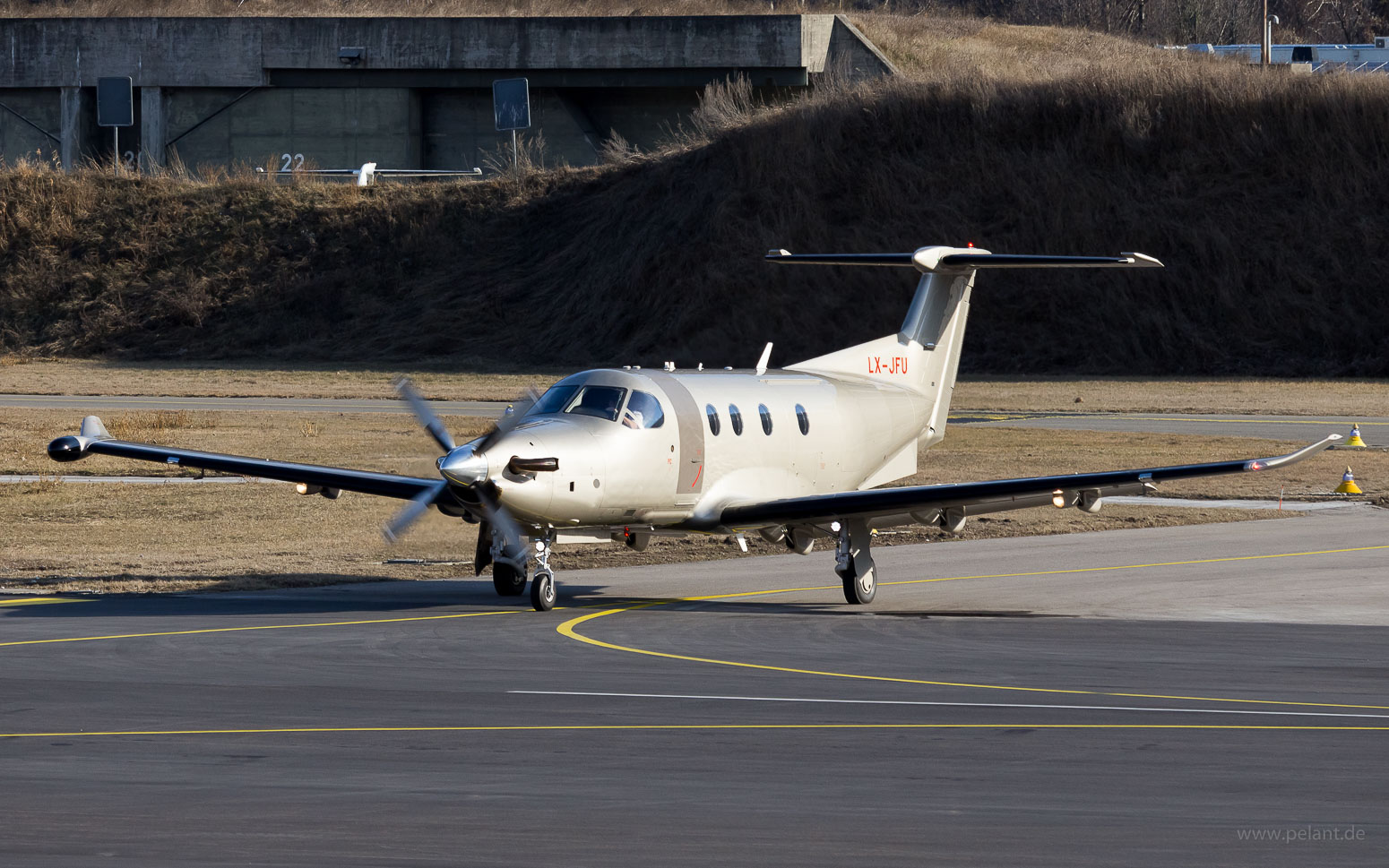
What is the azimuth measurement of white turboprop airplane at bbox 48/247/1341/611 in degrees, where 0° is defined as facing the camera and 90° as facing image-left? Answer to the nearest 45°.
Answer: approximately 45°
